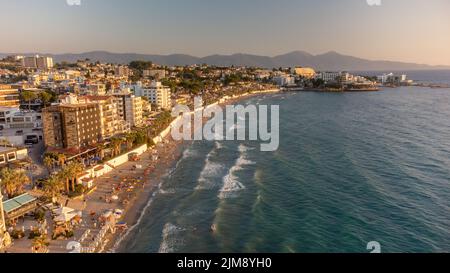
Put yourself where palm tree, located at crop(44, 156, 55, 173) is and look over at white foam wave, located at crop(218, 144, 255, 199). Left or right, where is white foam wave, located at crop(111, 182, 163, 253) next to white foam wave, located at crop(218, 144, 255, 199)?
right

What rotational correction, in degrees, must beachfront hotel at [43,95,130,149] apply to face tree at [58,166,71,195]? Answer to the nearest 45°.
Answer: approximately 45° to its right

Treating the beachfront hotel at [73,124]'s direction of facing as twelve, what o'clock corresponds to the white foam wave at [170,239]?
The white foam wave is roughly at 1 o'clock from the beachfront hotel.

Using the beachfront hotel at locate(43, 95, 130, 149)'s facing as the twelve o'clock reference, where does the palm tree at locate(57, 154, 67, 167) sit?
The palm tree is roughly at 2 o'clock from the beachfront hotel.

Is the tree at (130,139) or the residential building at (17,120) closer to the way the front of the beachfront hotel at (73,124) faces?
the tree

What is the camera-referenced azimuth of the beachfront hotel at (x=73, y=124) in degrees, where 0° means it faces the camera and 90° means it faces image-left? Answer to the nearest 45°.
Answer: approximately 315°

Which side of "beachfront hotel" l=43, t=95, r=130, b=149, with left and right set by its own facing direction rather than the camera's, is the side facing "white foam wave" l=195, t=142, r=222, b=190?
front

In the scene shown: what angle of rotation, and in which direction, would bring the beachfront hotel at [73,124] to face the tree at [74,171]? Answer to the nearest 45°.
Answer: approximately 45° to its right

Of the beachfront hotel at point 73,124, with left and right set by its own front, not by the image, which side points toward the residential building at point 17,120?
back

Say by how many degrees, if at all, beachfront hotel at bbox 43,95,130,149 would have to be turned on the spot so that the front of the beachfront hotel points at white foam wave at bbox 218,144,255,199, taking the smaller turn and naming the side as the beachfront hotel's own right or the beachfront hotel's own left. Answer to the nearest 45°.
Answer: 0° — it already faces it

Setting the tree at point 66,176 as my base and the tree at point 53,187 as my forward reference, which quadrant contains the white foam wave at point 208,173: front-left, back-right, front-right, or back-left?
back-left

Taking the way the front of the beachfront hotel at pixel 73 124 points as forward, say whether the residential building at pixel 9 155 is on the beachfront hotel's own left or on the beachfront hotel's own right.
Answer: on the beachfront hotel's own right
